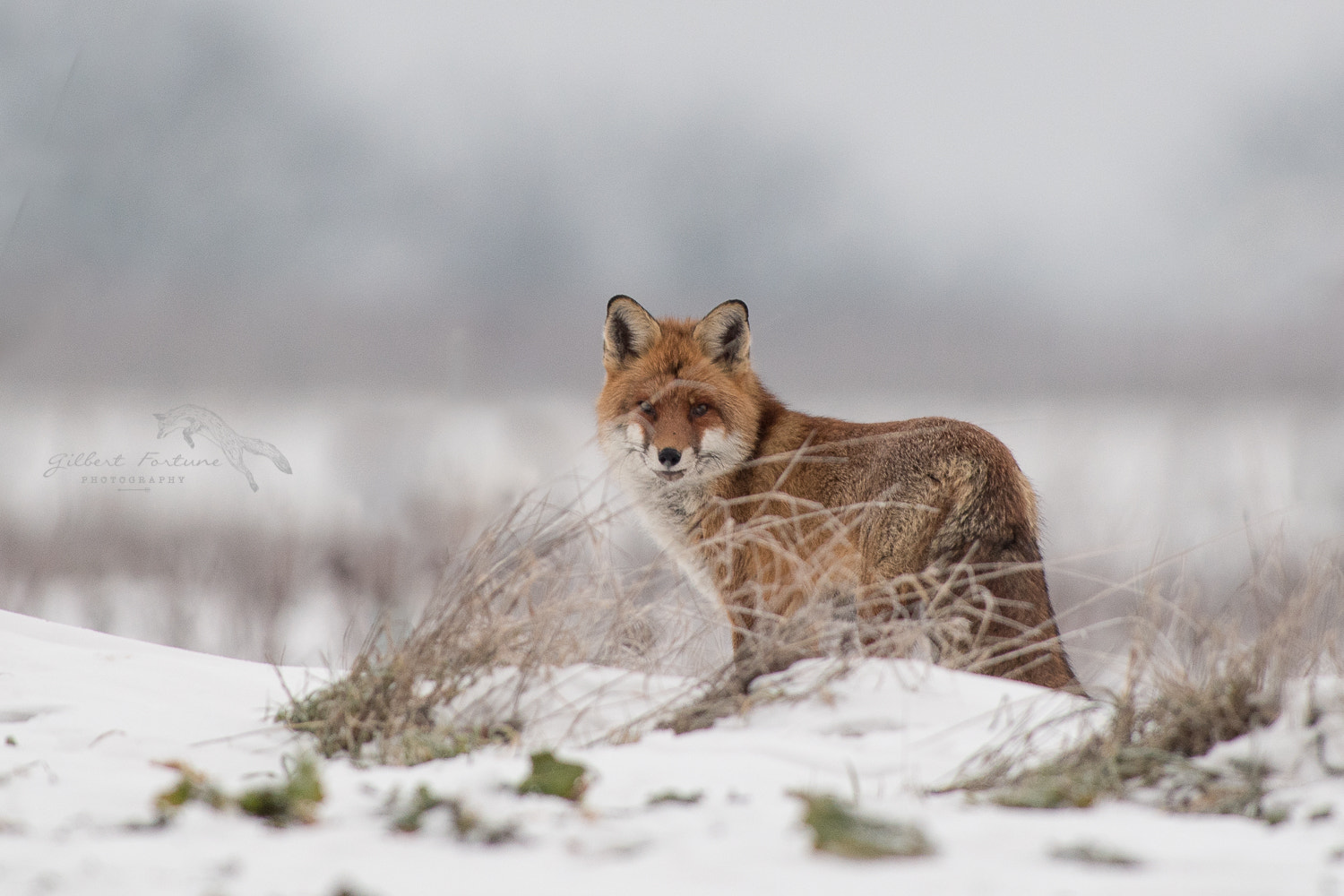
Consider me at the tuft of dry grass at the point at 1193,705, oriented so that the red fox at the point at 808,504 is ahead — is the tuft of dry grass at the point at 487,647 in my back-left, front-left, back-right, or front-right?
front-left

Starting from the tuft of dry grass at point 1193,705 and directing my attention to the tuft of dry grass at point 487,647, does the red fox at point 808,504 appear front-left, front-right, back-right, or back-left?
front-right

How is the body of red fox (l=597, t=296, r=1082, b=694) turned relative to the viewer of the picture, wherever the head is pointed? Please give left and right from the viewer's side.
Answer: facing to the left of the viewer
